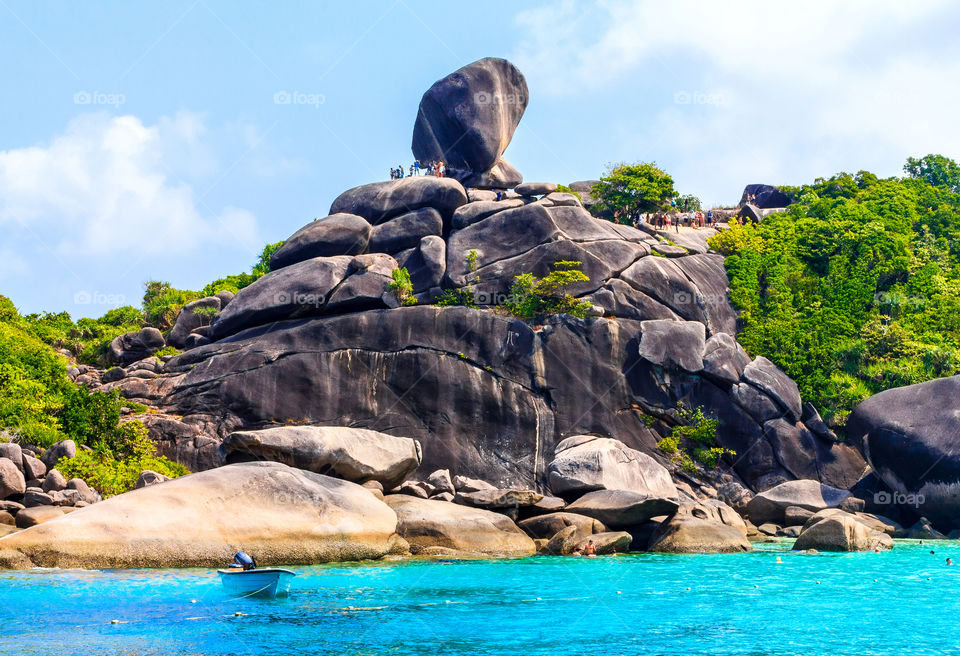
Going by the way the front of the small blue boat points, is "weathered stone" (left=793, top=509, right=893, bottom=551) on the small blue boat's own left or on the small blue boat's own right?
on the small blue boat's own left

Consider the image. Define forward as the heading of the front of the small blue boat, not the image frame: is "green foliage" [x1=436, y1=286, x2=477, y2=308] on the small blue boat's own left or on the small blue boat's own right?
on the small blue boat's own left

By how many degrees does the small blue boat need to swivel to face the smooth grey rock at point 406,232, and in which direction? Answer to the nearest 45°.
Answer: approximately 135° to its left

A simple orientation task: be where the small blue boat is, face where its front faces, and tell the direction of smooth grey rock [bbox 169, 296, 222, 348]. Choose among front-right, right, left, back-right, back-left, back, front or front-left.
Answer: back-left

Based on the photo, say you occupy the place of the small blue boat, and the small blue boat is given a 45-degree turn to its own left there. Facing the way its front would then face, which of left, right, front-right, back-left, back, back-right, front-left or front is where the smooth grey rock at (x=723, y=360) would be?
front-left

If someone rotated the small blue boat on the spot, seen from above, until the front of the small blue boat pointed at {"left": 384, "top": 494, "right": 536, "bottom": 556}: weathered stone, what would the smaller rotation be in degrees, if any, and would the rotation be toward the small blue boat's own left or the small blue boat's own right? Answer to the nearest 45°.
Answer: approximately 90° to the small blue boat's own left

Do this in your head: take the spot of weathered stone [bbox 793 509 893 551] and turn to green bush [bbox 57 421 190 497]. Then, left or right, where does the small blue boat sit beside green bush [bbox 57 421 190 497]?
left

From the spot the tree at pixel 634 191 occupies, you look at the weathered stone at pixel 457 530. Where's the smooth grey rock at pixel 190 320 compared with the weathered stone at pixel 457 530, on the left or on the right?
right

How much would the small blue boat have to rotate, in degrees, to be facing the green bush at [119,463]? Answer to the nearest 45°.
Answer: approximately 135° to its left

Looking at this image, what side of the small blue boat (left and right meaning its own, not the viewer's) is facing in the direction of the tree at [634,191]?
left
